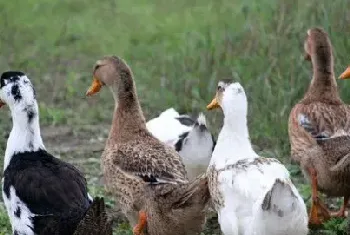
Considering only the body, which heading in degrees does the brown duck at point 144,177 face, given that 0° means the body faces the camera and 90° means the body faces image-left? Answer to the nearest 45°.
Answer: approximately 135°

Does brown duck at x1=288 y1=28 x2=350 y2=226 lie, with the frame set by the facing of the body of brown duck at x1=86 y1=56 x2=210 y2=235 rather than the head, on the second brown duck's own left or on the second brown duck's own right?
on the second brown duck's own right
